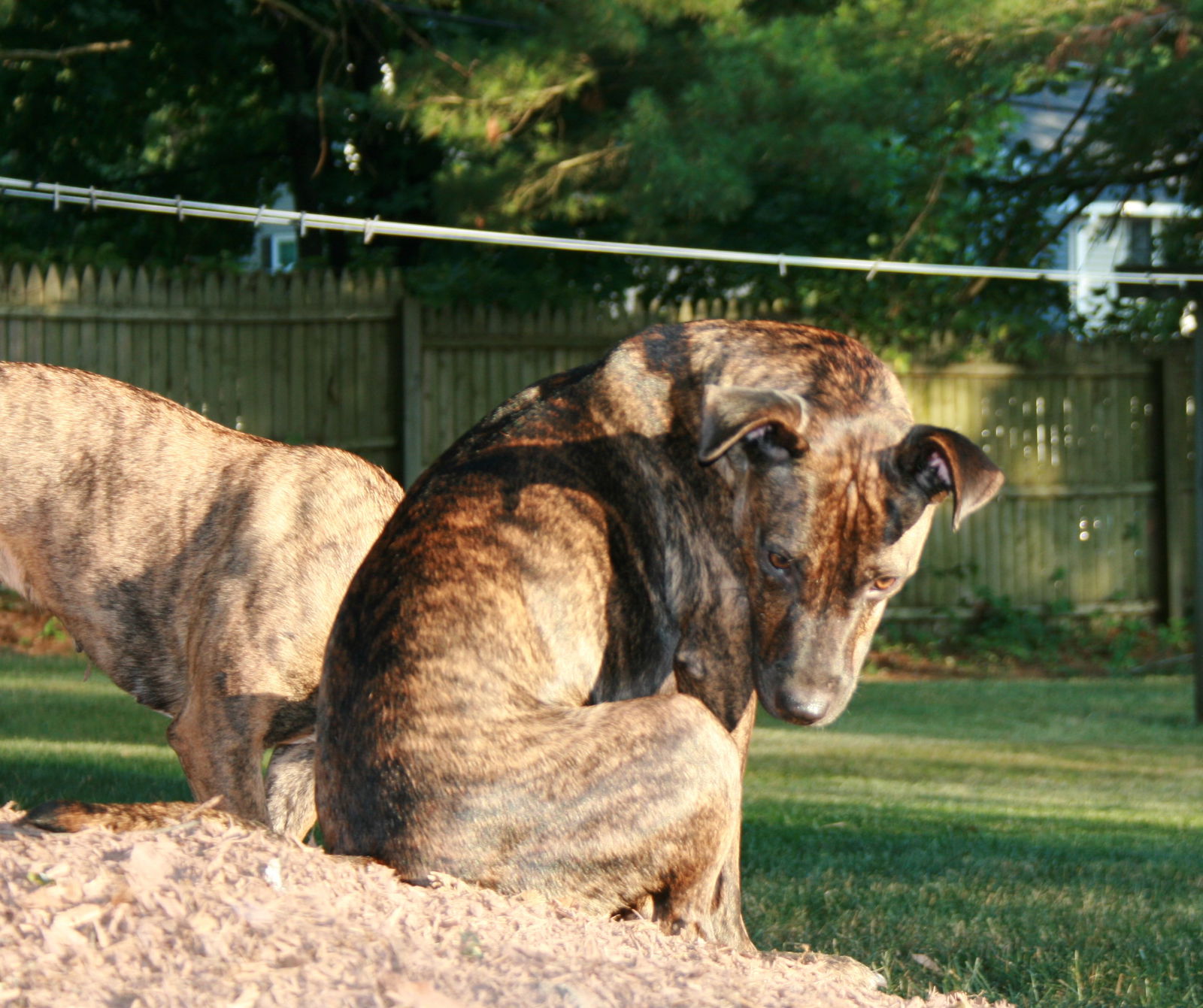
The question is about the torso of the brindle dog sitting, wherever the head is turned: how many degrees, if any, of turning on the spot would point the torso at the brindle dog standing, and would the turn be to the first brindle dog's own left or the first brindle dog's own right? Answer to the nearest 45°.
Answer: approximately 135° to the first brindle dog's own left

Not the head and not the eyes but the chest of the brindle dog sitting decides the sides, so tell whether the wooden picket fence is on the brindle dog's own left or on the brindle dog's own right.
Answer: on the brindle dog's own left

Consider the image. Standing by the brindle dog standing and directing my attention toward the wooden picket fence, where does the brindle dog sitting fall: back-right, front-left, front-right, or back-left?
back-right
